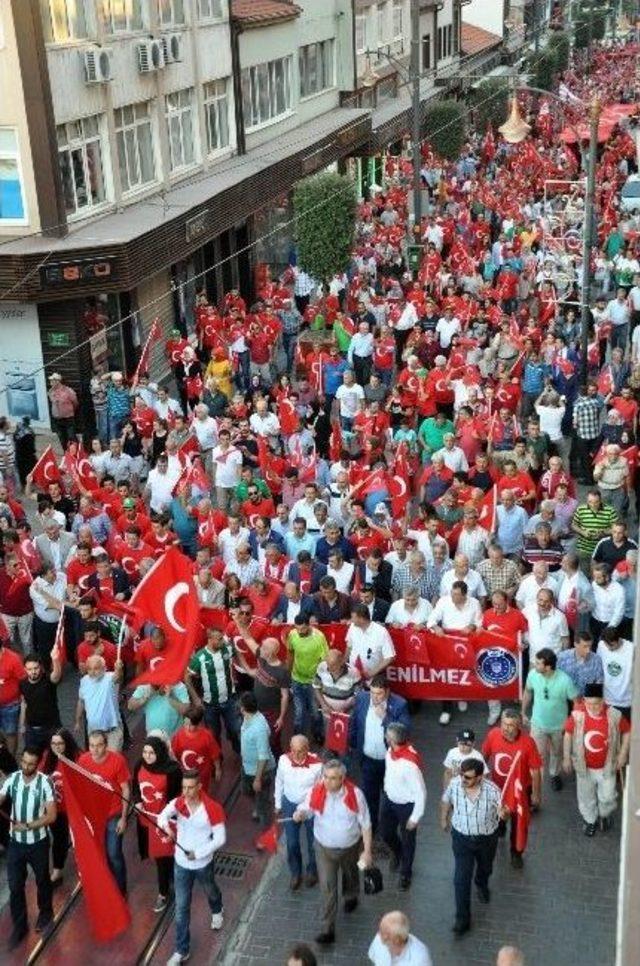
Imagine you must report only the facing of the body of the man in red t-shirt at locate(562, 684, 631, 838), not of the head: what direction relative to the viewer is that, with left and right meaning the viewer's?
facing the viewer

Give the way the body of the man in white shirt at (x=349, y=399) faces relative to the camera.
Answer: toward the camera

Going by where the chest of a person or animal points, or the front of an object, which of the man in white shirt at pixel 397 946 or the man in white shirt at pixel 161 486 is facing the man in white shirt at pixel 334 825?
the man in white shirt at pixel 161 486

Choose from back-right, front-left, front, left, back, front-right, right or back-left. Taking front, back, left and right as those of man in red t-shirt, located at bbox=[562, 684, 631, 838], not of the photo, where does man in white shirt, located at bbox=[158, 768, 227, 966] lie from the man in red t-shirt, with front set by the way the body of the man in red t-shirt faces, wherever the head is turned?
front-right

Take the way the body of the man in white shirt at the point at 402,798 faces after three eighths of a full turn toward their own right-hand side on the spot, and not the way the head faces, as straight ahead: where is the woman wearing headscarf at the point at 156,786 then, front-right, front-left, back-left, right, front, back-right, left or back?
left

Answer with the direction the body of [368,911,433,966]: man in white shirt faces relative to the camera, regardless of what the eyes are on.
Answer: toward the camera

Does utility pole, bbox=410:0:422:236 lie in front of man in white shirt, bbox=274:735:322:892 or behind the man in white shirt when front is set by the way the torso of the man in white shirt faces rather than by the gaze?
behind

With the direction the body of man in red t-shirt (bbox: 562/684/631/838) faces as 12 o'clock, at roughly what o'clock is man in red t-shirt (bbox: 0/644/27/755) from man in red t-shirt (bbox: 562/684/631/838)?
man in red t-shirt (bbox: 0/644/27/755) is roughly at 3 o'clock from man in red t-shirt (bbox: 562/684/631/838).

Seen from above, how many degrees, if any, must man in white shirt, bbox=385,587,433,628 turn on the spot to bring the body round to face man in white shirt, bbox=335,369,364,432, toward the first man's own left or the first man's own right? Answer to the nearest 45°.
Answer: approximately 180°

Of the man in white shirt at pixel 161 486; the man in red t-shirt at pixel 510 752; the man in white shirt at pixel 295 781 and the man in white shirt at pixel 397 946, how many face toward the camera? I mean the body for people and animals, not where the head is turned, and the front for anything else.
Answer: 4

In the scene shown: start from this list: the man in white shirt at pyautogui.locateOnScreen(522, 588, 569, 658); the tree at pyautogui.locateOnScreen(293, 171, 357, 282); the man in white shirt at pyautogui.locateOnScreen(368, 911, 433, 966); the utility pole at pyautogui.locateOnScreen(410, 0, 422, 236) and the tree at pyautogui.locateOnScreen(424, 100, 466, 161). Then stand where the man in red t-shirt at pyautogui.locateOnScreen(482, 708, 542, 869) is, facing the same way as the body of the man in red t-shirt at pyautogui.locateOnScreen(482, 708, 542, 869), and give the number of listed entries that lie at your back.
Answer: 4

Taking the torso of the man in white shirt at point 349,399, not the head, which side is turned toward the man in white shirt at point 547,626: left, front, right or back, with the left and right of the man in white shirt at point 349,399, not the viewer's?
front

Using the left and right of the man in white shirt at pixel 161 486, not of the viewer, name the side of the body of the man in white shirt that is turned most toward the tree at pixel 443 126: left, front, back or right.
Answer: back

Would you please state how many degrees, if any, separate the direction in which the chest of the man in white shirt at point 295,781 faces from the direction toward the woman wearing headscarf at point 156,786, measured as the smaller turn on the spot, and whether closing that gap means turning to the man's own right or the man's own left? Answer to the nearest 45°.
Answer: approximately 90° to the man's own right

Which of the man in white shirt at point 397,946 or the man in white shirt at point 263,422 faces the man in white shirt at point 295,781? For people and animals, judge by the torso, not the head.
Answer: the man in white shirt at point 263,422

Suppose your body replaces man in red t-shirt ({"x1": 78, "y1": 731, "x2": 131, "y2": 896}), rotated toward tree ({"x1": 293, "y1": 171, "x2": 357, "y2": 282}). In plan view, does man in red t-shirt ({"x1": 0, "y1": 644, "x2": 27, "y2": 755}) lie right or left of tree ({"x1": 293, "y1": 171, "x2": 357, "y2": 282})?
left

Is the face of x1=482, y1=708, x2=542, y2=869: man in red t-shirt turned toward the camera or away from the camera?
toward the camera

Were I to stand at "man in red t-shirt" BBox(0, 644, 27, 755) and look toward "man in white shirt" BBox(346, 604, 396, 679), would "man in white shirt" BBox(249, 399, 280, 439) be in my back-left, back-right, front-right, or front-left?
front-left

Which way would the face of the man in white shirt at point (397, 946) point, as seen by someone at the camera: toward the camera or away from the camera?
toward the camera
